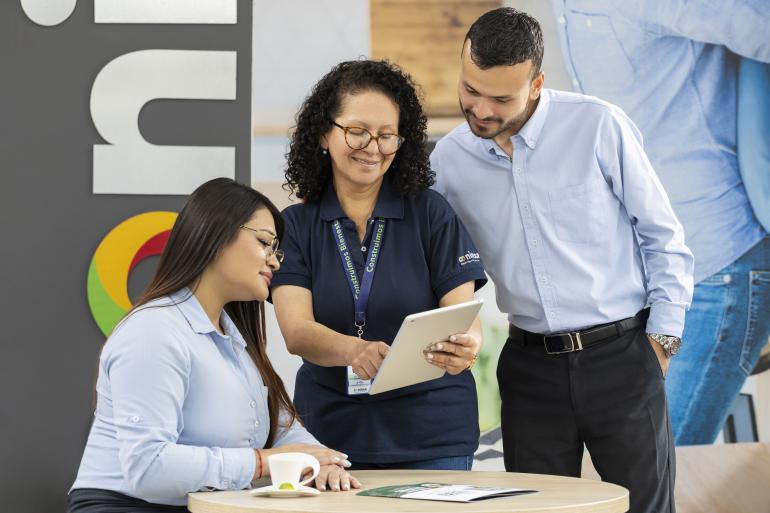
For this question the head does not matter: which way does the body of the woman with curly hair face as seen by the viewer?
toward the camera

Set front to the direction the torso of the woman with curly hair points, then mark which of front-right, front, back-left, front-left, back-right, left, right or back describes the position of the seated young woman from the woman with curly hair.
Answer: front-right

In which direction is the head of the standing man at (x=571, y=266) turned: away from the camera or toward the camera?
toward the camera

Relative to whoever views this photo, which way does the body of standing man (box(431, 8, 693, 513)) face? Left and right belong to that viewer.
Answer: facing the viewer and to the left of the viewer

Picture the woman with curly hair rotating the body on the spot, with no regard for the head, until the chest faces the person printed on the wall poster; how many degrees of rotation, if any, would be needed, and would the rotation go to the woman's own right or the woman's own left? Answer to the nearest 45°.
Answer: approximately 135° to the woman's own left

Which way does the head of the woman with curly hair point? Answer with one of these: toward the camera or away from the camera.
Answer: toward the camera

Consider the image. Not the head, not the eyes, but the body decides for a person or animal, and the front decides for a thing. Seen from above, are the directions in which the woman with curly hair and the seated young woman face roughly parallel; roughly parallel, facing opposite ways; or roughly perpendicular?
roughly perpendicular

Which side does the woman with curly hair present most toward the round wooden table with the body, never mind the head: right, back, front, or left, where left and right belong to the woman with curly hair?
front

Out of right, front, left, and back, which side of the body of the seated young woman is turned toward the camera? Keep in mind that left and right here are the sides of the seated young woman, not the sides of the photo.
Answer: right
